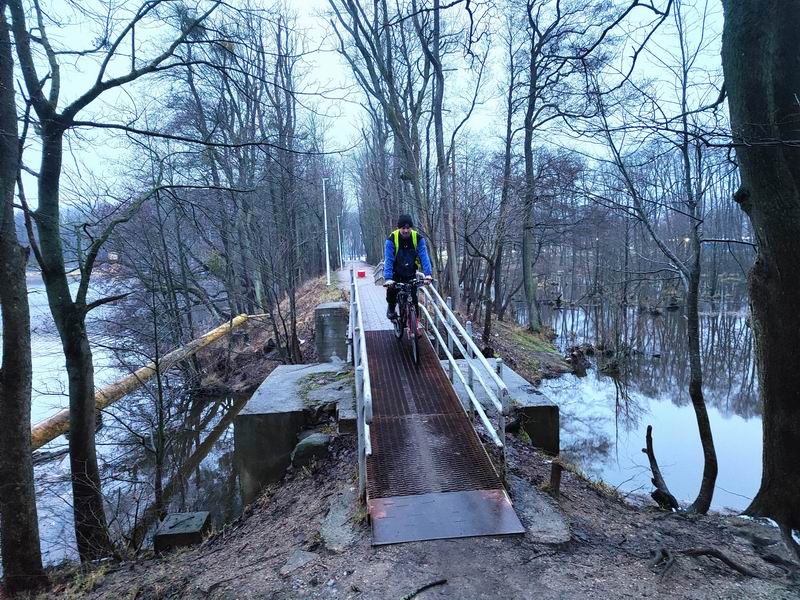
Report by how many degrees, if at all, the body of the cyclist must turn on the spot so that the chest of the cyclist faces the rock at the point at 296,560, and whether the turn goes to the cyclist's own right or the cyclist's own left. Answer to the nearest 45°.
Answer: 0° — they already face it

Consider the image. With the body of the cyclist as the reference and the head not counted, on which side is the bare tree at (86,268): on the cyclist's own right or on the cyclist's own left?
on the cyclist's own right

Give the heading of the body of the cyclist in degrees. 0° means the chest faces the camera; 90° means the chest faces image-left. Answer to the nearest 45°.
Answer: approximately 0°

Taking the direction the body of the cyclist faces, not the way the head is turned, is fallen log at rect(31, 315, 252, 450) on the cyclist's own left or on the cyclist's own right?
on the cyclist's own right
